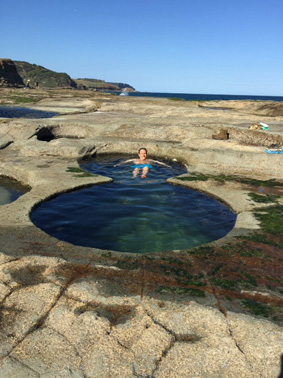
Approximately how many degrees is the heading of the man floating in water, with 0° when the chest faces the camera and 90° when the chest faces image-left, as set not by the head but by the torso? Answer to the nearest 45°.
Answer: approximately 0°
